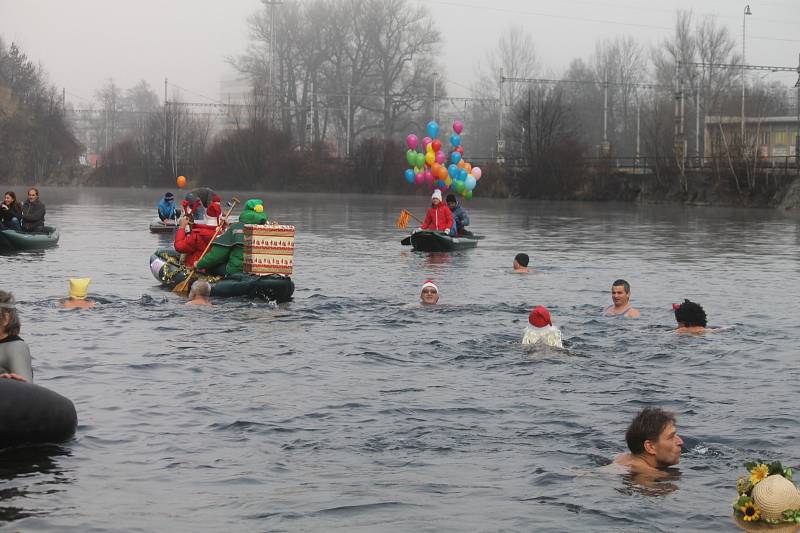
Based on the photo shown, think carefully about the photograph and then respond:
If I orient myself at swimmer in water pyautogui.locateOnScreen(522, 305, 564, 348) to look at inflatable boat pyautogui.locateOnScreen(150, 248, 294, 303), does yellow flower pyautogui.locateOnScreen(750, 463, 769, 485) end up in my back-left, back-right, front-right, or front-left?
back-left

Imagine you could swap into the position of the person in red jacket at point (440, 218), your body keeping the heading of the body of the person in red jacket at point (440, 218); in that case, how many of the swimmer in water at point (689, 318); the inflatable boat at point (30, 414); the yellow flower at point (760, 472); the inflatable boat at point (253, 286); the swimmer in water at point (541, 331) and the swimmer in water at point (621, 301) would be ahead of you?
6

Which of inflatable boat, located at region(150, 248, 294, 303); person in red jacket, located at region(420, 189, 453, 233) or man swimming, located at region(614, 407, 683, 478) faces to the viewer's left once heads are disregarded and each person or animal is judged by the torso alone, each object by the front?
the inflatable boat

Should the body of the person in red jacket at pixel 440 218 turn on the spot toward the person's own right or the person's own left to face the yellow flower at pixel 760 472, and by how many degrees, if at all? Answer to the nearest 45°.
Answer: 0° — they already face it

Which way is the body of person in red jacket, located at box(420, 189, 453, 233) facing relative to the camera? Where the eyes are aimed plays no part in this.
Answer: toward the camera

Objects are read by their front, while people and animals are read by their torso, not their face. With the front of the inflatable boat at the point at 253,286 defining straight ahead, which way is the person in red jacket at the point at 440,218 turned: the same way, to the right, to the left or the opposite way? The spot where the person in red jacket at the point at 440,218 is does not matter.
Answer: to the left

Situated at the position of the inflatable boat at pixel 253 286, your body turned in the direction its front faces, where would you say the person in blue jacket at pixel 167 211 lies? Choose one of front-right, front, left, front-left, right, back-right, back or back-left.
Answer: right

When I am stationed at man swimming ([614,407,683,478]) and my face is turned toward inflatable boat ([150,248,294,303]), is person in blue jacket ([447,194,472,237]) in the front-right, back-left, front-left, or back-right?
front-right

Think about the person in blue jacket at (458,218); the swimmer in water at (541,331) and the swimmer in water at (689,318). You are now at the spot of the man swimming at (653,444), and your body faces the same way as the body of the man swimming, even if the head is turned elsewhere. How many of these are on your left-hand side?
3

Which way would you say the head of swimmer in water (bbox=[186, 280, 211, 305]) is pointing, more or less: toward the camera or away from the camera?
away from the camera

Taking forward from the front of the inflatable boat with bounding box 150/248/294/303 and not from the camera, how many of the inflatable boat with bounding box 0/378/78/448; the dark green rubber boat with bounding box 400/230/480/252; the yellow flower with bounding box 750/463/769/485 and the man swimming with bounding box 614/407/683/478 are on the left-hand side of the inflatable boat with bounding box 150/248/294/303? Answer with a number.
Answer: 3

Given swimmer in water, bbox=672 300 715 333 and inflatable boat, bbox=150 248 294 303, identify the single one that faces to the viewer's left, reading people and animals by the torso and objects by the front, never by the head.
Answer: the inflatable boat

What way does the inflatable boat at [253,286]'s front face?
to the viewer's left
